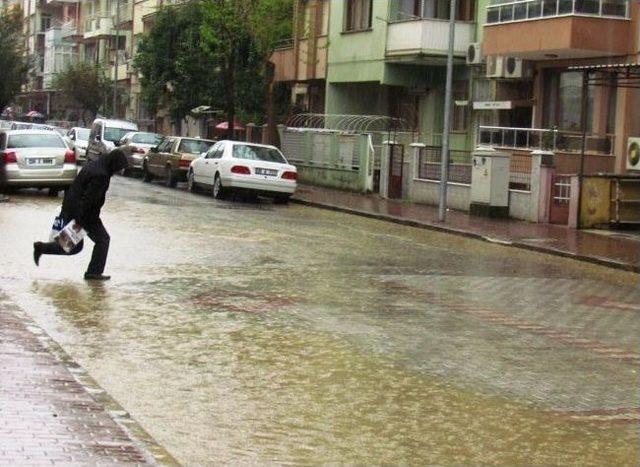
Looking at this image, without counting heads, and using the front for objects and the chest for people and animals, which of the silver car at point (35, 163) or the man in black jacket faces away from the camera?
the silver car

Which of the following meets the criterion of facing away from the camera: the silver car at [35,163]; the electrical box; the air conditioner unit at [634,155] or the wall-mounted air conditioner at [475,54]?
the silver car

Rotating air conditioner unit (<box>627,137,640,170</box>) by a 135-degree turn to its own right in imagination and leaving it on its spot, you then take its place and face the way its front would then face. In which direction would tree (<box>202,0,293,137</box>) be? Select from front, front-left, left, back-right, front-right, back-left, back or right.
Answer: front-left

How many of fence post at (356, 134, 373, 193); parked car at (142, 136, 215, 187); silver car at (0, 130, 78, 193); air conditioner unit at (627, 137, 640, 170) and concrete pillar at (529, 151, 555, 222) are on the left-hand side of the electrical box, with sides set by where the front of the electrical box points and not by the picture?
2

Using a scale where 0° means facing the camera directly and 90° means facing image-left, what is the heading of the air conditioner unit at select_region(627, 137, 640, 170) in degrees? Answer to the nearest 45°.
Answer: approximately 45°

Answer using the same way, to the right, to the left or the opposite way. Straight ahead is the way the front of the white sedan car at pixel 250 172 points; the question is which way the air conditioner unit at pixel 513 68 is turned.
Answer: to the left

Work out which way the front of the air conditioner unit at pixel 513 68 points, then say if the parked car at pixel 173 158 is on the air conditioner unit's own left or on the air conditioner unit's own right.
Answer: on the air conditioner unit's own right

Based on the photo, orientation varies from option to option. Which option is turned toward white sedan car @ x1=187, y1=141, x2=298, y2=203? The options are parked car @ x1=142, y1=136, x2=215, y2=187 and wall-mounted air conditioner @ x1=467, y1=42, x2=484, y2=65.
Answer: the wall-mounted air conditioner

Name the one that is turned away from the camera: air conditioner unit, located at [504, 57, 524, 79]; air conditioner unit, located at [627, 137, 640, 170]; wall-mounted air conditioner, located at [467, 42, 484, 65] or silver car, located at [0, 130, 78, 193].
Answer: the silver car

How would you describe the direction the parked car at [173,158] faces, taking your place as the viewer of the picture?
facing away from the viewer and to the left of the viewer
